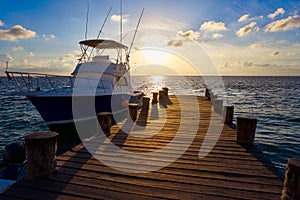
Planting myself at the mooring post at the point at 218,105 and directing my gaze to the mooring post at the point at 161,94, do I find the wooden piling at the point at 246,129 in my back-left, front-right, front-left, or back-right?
back-left

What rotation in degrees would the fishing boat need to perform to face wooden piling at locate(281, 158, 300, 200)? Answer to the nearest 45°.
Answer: approximately 45° to its left

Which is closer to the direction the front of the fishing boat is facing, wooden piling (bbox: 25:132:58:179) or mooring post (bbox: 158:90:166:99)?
the wooden piling

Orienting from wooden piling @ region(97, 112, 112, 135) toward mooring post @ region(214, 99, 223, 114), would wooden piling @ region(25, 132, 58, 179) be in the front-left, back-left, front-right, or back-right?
back-right

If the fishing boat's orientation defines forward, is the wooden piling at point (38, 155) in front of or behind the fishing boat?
in front

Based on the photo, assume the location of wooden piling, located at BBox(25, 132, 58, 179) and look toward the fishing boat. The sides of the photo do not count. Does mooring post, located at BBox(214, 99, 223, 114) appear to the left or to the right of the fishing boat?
right

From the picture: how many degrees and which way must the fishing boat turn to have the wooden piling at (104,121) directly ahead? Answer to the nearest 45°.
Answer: approximately 45° to its left

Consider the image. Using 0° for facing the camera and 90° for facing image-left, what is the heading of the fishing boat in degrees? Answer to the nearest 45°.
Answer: approximately 45°

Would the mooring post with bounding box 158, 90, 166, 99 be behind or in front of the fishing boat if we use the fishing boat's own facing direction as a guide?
behind
